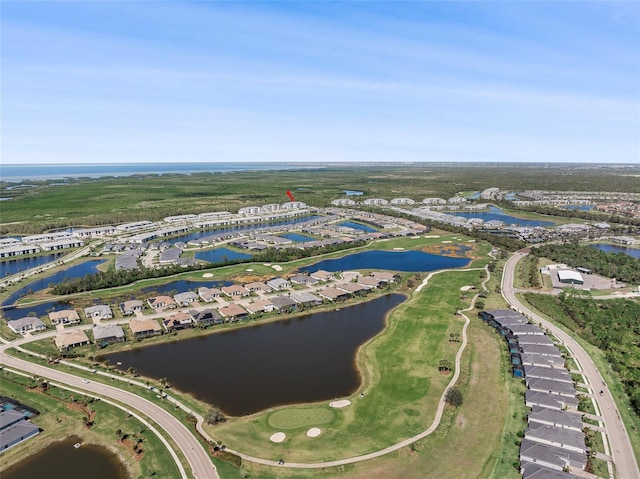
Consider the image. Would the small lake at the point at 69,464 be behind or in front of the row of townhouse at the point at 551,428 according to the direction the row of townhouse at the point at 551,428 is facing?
behind

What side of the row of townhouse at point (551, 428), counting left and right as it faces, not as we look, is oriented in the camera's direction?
right
